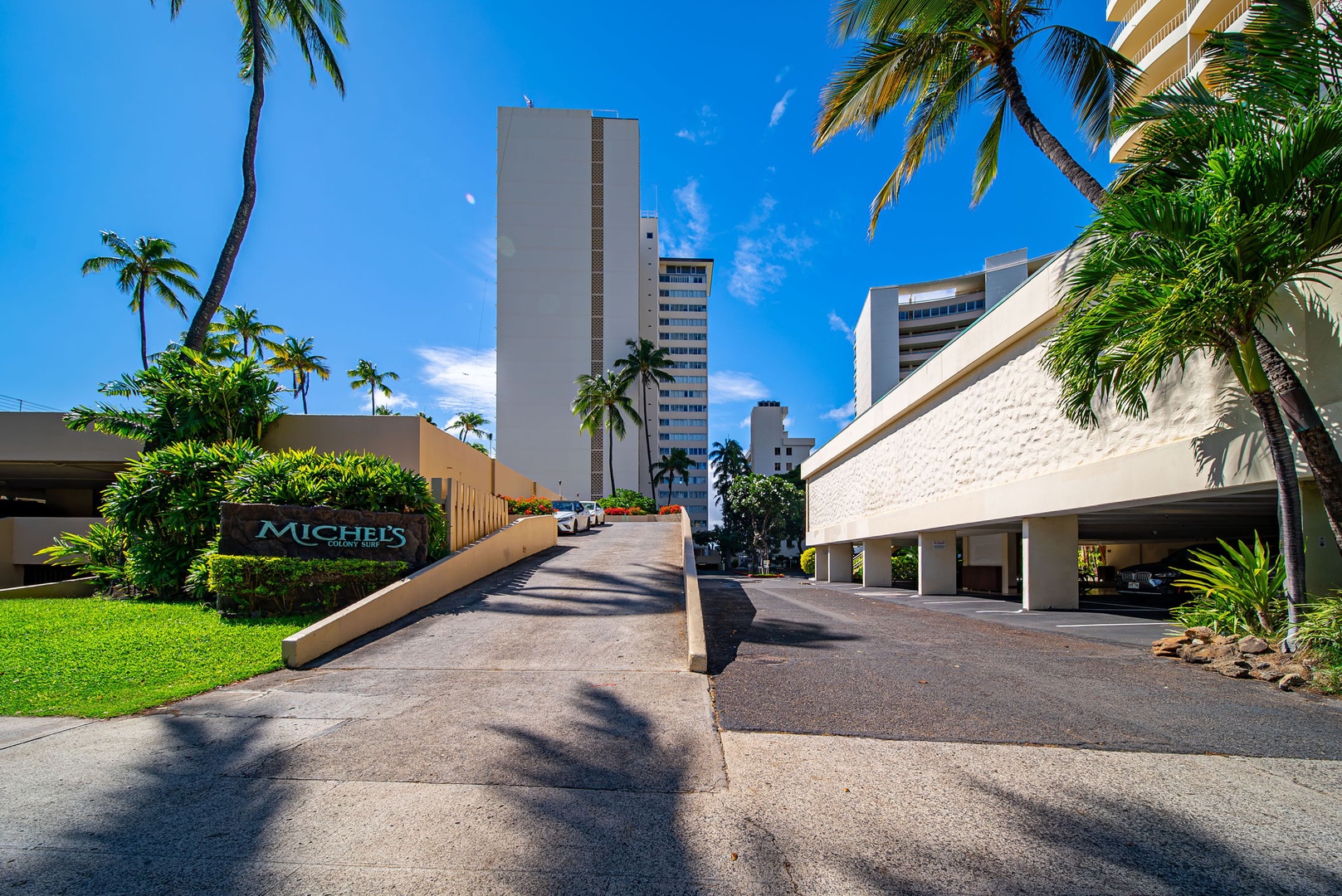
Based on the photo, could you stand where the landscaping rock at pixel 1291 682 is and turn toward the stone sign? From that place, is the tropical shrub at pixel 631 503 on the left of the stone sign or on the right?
right

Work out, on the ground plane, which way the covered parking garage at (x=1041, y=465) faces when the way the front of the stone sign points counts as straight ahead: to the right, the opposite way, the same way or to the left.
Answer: to the right

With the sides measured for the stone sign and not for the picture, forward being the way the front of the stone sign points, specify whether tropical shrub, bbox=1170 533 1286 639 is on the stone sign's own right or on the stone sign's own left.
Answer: on the stone sign's own left

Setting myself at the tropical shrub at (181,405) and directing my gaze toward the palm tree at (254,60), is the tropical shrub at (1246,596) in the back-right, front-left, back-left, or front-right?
back-right

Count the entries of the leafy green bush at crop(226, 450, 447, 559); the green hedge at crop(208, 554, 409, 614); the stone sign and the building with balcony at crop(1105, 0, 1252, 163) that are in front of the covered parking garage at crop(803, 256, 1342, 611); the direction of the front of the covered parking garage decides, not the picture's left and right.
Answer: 3

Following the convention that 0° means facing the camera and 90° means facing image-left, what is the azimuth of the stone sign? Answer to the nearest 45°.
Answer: approximately 0°

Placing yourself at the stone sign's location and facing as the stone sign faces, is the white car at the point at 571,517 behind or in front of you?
behind

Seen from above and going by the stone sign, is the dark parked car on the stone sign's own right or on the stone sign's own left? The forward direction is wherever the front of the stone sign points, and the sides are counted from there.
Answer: on the stone sign's own left

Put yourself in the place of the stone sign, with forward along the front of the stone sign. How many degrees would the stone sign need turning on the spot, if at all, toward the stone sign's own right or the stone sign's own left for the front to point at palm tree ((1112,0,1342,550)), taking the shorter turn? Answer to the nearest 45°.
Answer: approximately 45° to the stone sign's own left

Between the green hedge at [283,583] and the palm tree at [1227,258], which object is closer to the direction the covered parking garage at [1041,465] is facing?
the green hedge

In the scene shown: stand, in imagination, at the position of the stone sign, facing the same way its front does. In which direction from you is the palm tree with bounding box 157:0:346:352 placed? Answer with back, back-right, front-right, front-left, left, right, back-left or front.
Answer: back
